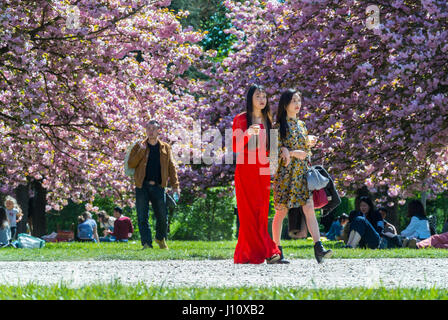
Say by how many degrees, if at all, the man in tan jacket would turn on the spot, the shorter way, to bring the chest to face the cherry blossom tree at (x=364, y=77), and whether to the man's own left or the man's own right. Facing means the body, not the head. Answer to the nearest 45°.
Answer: approximately 90° to the man's own left

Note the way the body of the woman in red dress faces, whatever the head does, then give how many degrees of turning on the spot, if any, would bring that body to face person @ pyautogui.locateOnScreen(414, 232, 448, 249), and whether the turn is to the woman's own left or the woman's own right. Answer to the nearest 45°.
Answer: approximately 90° to the woman's own left

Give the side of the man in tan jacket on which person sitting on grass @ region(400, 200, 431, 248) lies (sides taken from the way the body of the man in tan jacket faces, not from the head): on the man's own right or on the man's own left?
on the man's own left

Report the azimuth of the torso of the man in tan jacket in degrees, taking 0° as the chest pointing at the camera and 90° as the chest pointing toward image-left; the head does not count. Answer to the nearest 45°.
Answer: approximately 0°

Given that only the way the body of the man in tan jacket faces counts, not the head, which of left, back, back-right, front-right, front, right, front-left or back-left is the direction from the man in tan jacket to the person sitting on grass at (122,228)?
back

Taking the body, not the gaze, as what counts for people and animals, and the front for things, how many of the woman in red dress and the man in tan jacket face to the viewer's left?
0

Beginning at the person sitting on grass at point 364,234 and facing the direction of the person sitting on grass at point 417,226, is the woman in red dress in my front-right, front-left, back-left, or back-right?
back-right

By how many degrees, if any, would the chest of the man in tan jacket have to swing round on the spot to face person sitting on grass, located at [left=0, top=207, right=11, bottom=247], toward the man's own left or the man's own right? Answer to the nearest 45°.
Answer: approximately 135° to the man's own right

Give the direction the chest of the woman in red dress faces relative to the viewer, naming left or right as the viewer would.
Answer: facing the viewer and to the right of the viewer

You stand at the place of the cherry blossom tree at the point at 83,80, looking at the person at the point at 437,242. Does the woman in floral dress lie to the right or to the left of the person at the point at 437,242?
right

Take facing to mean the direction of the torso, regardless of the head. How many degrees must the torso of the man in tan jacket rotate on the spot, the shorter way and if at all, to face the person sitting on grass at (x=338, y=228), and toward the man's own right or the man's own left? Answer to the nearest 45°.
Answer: approximately 135° to the man's own left
